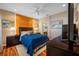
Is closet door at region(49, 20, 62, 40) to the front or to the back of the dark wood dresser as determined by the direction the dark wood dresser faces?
to the front

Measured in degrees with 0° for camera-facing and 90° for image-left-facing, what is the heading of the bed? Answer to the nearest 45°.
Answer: approximately 315°

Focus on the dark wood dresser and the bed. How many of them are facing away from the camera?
0
